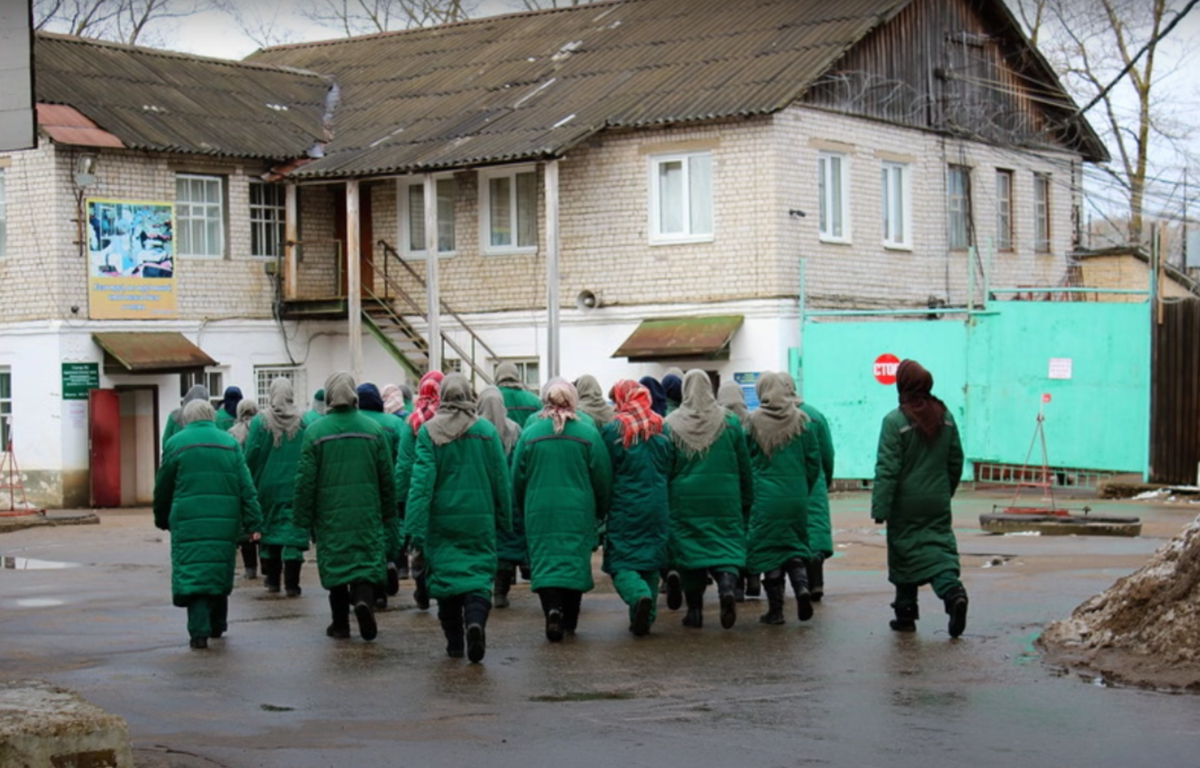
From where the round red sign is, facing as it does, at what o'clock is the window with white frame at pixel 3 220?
The window with white frame is roughly at 3 o'clock from the round red sign.

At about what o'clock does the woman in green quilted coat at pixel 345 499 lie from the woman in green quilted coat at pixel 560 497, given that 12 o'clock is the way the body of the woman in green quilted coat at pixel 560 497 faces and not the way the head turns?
the woman in green quilted coat at pixel 345 499 is roughly at 9 o'clock from the woman in green quilted coat at pixel 560 497.

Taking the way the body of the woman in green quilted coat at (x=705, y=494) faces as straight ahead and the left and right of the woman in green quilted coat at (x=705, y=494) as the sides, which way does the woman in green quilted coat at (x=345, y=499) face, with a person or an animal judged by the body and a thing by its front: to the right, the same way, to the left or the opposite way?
the same way

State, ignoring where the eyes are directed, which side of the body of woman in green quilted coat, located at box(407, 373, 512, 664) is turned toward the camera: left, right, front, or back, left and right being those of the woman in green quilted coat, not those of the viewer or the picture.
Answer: back

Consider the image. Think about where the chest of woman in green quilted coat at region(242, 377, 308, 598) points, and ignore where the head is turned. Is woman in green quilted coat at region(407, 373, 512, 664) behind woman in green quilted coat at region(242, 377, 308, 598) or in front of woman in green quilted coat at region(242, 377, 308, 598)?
behind

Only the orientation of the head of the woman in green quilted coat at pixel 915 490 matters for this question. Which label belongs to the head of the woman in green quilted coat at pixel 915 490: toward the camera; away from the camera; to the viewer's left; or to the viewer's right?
away from the camera

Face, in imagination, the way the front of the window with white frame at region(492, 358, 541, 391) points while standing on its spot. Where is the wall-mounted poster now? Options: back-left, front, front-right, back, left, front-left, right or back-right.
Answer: right

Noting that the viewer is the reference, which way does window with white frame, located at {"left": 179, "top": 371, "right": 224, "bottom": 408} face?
facing the viewer

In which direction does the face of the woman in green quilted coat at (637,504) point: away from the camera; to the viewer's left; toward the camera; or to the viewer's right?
away from the camera

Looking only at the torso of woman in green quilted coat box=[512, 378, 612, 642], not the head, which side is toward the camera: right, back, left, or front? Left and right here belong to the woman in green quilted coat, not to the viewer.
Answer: back

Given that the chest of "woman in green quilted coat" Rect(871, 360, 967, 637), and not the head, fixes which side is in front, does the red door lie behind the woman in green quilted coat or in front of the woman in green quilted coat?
in front

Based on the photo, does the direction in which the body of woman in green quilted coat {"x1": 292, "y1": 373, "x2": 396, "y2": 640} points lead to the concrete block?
no

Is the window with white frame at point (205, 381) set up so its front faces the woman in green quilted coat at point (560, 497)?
yes

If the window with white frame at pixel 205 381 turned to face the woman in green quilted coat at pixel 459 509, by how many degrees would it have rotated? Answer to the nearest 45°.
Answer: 0° — it already faces them

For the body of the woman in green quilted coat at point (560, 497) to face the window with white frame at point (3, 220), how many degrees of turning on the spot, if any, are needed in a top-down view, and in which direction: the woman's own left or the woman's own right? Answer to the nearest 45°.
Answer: approximately 45° to the woman's own left

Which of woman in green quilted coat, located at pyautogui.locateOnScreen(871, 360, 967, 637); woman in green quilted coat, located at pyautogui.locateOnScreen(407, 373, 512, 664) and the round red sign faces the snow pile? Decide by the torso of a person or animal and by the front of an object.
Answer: the round red sign

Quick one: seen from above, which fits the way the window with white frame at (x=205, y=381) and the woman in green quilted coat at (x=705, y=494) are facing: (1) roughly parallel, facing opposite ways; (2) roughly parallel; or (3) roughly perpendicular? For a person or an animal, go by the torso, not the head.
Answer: roughly parallel, facing opposite ways

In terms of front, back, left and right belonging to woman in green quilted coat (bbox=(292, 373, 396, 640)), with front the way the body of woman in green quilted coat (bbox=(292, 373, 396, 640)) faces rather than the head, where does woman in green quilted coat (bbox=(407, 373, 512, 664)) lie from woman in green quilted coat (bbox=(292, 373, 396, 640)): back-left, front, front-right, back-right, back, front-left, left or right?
back-right

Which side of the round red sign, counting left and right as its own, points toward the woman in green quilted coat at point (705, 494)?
front

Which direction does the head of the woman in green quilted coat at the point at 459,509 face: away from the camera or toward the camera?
away from the camera

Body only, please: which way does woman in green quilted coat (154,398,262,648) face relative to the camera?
away from the camera

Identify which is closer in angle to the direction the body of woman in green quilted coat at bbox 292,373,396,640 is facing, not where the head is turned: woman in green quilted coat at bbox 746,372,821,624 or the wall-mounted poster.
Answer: the wall-mounted poster

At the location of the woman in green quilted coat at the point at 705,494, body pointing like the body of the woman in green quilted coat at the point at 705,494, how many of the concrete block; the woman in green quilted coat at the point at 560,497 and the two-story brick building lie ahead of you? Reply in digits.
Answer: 1

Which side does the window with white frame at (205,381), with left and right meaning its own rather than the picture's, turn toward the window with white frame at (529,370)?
left
